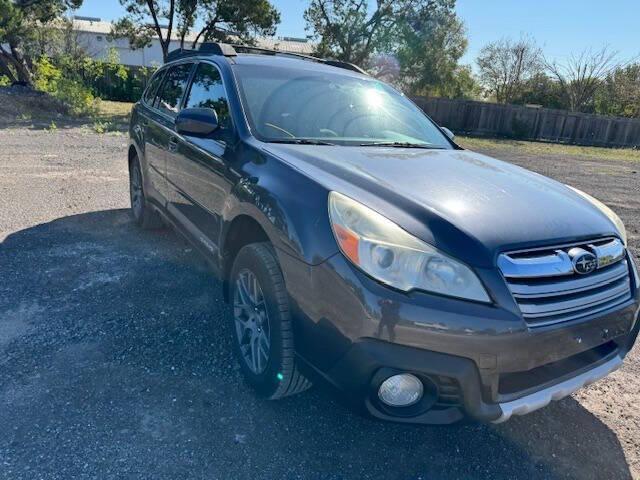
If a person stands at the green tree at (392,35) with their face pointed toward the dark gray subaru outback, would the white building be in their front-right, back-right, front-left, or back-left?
back-right

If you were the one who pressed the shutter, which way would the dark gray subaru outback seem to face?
facing the viewer and to the right of the viewer

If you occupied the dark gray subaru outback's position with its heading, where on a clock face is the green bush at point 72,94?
The green bush is roughly at 6 o'clock from the dark gray subaru outback.

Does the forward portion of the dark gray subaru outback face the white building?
no

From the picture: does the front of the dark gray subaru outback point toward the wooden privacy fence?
no

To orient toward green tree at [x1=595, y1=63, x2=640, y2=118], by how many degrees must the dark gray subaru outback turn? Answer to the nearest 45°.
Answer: approximately 90° to its left

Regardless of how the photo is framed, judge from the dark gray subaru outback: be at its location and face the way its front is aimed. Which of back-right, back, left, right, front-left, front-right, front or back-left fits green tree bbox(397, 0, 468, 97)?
back-left

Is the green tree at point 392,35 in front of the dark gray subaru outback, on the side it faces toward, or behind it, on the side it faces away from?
behind

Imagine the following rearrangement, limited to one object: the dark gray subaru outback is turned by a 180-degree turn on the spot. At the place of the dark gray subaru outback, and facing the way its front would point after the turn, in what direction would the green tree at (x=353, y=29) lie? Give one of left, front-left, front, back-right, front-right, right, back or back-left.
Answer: front-right

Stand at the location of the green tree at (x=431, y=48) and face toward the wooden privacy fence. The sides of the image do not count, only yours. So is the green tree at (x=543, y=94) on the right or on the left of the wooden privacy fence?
left
